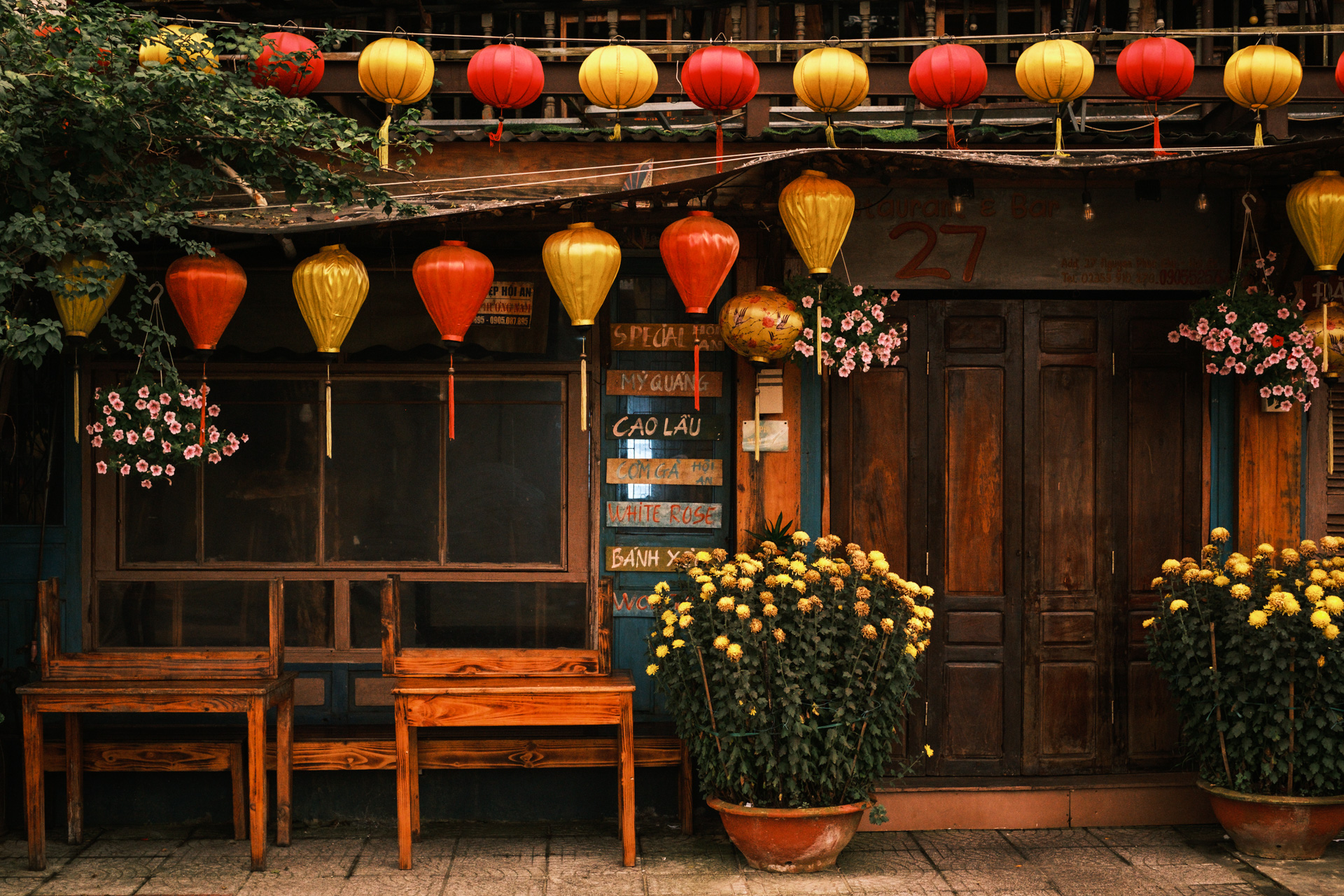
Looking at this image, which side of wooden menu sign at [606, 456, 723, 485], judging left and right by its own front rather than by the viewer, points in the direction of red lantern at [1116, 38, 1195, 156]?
left

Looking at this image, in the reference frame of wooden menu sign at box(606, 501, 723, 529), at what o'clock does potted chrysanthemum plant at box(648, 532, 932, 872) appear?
The potted chrysanthemum plant is roughly at 11 o'clock from the wooden menu sign.

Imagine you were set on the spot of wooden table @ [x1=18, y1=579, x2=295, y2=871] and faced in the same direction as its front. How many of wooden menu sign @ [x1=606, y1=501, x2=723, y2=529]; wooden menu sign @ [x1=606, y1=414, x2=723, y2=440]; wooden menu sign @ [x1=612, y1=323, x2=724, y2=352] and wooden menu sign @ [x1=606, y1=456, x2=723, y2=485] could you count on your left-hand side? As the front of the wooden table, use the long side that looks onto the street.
4

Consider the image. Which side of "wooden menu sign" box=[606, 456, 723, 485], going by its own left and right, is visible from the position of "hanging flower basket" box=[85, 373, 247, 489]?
right

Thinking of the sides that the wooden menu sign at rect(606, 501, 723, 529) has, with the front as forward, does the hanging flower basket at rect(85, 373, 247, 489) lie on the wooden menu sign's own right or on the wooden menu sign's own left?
on the wooden menu sign's own right

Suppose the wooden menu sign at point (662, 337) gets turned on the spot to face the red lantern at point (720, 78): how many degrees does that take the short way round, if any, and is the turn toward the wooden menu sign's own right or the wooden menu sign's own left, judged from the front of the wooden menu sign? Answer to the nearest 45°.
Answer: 0° — it already faces it
